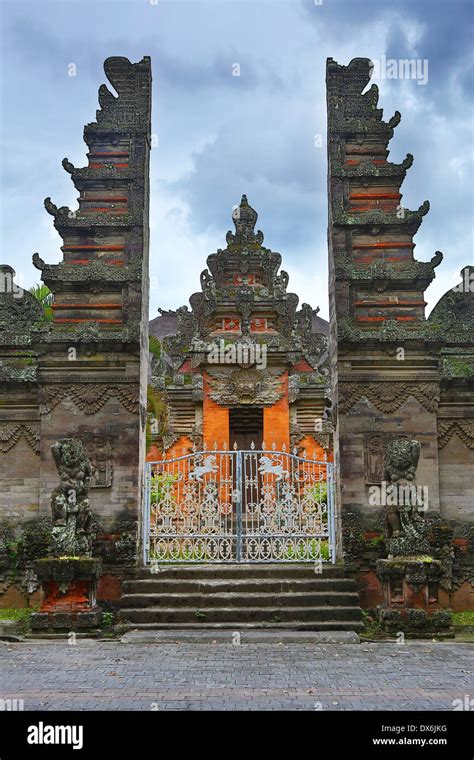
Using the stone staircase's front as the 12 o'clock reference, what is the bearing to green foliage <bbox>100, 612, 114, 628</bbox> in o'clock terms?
The green foliage is roughly at 3 o'clock from the stone staircase.

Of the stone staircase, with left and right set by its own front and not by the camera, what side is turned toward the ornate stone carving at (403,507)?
left

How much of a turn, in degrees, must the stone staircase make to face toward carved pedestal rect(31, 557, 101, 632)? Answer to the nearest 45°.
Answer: approximately 90° to its right

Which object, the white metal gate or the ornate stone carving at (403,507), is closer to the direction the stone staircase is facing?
the ornate stone carving

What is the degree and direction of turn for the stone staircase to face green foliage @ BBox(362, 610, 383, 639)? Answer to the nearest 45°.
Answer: approximately 90° to its left

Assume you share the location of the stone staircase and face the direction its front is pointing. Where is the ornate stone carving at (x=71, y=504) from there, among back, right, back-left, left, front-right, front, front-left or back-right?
right

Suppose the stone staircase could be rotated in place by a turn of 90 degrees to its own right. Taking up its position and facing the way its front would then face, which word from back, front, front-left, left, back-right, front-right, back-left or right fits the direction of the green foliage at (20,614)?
front

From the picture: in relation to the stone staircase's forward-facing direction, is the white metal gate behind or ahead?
behind

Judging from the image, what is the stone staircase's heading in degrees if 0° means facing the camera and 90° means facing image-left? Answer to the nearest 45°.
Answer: approximately 0°
